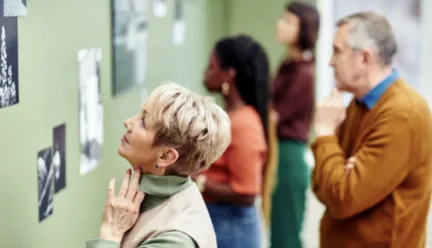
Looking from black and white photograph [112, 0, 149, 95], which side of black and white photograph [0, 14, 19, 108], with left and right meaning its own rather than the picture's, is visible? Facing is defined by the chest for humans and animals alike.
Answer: left

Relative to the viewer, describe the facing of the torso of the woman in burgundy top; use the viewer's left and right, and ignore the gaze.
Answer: facing to the left of the viewer

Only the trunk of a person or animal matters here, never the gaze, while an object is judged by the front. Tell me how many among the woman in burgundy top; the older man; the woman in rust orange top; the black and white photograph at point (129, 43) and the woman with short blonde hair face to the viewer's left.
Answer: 4

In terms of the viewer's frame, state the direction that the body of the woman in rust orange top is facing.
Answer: to the viewer's left

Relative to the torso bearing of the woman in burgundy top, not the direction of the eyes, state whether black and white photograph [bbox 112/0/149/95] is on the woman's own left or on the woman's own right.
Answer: on the woman's own left

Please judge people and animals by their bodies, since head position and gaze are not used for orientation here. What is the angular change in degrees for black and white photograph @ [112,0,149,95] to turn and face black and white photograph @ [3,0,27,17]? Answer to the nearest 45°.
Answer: approximately 45° to its right

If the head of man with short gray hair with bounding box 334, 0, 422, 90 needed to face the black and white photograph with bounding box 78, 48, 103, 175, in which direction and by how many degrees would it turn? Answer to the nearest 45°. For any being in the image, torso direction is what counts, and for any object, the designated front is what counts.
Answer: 0° — it already faces it
